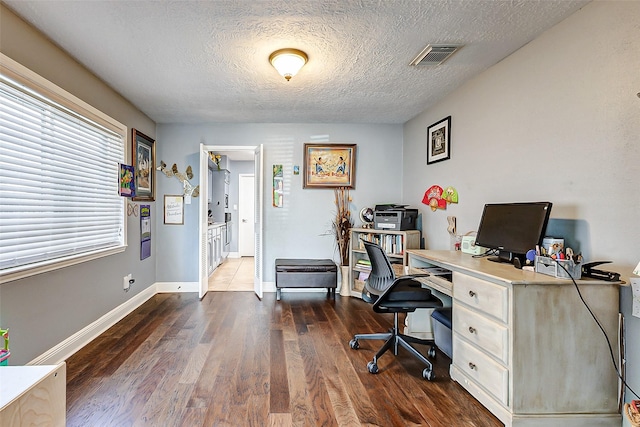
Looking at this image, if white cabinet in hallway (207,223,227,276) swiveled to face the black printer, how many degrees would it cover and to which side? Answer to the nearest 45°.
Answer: approximately 45° to its right

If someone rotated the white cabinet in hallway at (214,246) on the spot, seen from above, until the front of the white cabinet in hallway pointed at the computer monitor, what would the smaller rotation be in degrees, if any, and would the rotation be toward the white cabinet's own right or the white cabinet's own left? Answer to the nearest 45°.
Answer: approximately 45° to the white cabinet's own right

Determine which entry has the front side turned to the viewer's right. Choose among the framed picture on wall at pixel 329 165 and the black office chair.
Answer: the black office chair

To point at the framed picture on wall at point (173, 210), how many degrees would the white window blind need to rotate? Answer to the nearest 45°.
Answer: approximately 90° to its left

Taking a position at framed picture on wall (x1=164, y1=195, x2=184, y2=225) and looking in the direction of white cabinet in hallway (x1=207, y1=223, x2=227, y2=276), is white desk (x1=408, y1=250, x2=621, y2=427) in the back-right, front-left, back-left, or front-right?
back-right

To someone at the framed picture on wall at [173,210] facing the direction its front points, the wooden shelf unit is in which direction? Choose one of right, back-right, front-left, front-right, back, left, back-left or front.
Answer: front-left

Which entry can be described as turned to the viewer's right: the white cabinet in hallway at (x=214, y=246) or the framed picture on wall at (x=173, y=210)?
the white cabinet in hallway

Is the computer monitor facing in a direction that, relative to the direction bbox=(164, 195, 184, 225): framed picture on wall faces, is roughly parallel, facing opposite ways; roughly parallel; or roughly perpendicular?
roughly perpendicular

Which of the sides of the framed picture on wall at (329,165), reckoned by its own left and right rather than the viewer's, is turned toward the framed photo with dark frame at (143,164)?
right

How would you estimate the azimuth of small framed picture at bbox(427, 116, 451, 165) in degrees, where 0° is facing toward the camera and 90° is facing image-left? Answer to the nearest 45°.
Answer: approximately 45°

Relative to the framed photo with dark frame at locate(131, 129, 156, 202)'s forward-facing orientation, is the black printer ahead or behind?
ahead

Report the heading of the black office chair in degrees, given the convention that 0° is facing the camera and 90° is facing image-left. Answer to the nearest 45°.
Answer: approximately 270°

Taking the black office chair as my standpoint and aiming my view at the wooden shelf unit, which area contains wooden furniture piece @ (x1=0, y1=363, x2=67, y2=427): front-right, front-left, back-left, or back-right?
back-left

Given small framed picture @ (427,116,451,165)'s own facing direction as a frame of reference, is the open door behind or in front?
in front
